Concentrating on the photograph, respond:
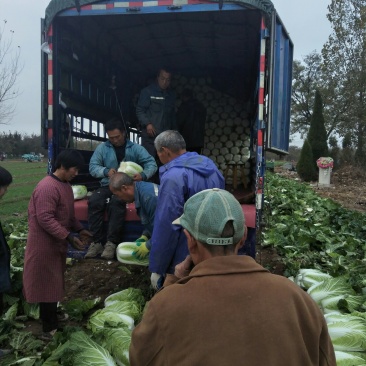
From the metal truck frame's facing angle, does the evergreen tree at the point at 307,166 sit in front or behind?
in front

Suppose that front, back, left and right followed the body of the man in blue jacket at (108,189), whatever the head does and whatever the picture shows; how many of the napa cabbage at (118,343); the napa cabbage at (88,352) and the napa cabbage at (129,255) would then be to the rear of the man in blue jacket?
0

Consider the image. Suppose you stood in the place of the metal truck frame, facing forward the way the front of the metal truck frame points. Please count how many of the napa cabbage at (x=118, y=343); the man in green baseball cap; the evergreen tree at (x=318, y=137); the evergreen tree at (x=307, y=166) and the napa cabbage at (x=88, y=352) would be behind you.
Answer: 3

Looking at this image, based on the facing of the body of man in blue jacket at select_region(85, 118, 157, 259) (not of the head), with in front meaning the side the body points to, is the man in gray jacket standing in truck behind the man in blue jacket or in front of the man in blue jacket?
behind

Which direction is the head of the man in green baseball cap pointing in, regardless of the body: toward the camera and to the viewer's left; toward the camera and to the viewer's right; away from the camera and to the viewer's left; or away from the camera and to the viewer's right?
away from the camera and to the viewer's left

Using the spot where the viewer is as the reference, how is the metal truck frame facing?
facing away from the viewer

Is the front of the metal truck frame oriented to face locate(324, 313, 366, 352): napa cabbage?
no

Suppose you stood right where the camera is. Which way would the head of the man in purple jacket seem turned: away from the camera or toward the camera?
away from the camera

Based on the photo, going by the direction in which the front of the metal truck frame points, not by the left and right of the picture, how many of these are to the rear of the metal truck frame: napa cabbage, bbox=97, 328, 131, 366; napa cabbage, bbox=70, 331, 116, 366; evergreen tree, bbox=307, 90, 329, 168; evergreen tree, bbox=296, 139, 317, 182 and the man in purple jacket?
3

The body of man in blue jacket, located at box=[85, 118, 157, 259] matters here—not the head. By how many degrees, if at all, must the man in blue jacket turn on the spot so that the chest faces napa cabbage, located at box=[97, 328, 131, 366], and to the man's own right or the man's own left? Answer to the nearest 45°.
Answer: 0° — they already face it

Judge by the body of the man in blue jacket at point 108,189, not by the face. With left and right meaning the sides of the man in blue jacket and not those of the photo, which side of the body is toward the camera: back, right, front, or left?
front

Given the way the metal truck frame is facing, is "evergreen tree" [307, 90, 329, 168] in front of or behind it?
in front

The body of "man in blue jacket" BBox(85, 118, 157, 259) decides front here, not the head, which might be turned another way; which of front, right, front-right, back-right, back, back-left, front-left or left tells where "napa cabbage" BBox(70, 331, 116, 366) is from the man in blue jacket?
front

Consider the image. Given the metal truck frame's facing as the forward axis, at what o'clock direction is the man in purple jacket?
The man in purple jacket is roughly at 6 o'clock from the metal truck frame.

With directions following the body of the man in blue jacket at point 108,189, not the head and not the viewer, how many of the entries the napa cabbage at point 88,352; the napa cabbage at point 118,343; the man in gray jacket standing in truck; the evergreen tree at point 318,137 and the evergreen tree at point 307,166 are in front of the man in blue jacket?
2

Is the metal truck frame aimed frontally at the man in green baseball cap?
no

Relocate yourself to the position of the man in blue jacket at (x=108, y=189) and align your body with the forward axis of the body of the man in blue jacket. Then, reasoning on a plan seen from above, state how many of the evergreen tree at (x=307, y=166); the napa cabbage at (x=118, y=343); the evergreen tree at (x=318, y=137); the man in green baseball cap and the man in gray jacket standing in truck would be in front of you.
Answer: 2

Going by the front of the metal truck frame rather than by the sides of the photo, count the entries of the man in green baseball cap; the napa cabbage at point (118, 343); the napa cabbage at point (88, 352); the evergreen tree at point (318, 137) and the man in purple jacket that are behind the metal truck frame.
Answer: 4
